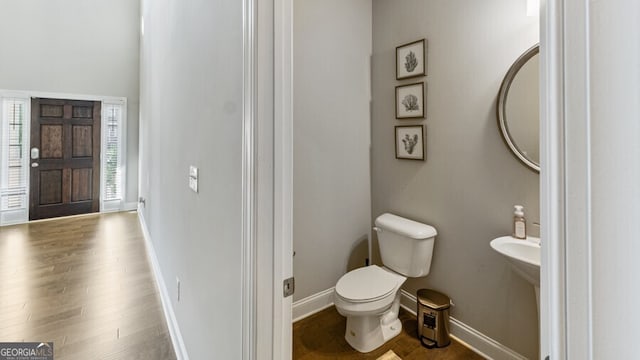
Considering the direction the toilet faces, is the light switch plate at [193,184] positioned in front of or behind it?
in front

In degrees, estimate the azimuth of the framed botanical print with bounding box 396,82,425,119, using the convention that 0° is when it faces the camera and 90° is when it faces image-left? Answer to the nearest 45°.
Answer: approximately 45°

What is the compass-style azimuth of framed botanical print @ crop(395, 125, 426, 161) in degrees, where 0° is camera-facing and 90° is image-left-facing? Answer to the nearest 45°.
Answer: approximately 45°

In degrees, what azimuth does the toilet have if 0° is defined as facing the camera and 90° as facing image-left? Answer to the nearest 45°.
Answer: approximately 45°

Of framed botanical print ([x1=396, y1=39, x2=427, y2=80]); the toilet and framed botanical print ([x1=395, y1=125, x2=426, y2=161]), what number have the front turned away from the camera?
0

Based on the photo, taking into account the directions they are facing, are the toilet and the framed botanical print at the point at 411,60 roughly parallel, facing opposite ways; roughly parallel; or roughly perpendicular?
roughly parallel

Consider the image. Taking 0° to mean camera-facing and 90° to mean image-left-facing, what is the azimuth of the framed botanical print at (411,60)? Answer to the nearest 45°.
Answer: approximately 45°

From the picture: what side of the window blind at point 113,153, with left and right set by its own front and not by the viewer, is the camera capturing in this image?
front

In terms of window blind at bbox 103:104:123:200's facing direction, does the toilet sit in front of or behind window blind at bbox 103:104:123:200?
in front

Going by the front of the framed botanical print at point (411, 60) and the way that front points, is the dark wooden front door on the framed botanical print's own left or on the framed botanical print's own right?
on the framed botanical print's own right

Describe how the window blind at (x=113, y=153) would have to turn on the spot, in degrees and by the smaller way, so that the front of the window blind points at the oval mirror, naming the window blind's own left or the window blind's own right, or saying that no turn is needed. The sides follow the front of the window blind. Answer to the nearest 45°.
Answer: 0° — it already faces it

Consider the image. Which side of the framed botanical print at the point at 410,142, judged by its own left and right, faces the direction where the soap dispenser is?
left
